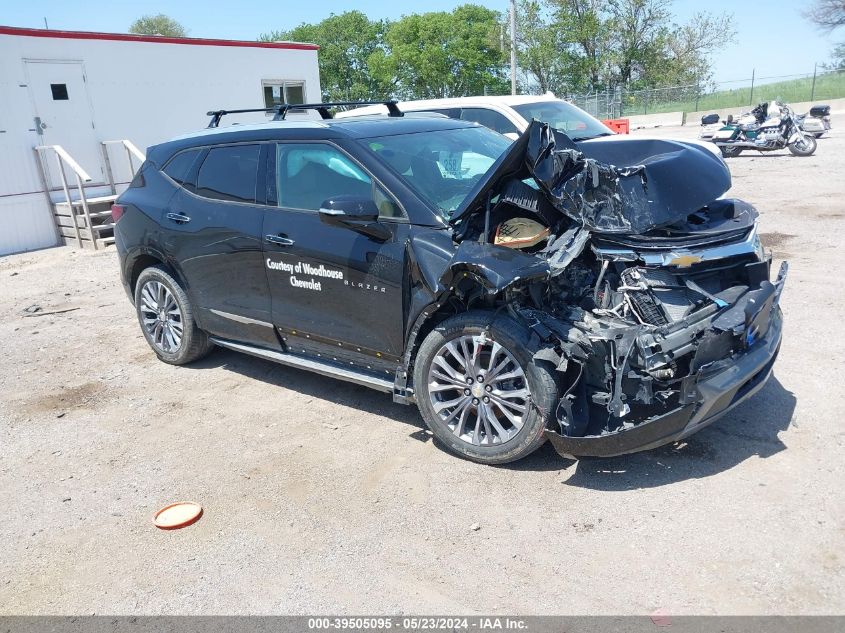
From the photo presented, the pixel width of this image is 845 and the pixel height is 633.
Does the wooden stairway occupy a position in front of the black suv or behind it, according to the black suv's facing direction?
behind

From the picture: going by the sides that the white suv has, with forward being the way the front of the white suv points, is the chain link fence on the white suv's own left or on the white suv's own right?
on the white suv's own left

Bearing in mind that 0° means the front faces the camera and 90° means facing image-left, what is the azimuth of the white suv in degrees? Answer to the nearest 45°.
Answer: approximately 315°

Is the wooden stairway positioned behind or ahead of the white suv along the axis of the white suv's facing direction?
behind

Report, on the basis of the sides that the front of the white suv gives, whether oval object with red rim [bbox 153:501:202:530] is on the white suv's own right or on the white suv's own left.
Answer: on the white suv's own right

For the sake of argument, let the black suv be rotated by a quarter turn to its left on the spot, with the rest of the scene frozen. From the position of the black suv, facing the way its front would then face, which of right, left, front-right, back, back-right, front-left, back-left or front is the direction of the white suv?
front-left

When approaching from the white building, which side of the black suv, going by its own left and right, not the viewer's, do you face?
back

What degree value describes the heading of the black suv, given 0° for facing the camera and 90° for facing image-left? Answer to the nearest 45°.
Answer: approximately 315°

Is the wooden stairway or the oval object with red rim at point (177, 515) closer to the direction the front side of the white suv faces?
the oval object with red rim
